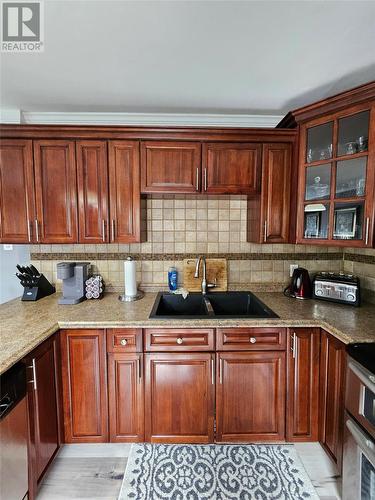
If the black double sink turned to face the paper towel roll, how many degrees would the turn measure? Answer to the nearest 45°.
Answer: approximately 90° to its right

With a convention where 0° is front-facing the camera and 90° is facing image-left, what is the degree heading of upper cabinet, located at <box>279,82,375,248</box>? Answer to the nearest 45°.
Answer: approximately 45°
